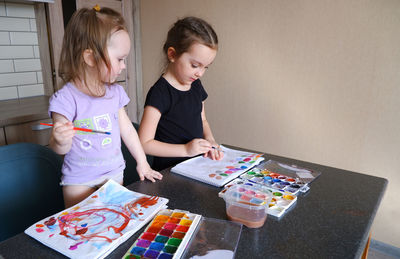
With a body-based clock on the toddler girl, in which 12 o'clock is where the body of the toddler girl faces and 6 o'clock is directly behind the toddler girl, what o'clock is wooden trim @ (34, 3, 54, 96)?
The wooden trim is roughly at 7 o'clock from the toddler girl.

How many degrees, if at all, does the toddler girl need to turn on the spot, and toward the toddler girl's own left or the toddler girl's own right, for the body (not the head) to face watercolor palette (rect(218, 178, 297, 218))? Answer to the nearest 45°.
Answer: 0° — they already face it

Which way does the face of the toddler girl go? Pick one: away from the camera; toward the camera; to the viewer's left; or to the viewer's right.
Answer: to the viewer's right

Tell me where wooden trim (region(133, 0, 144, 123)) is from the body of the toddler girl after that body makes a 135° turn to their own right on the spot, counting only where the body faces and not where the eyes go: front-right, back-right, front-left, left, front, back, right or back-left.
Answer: right

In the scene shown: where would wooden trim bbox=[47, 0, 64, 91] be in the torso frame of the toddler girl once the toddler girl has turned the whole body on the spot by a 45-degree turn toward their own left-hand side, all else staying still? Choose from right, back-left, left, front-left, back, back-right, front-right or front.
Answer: left

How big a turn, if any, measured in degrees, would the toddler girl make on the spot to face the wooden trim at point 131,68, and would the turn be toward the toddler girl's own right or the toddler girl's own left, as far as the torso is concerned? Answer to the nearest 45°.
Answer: approximately 135° to the toddler girl's own left

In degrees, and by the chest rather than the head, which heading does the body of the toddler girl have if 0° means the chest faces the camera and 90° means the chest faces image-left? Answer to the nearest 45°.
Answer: approximately 315°

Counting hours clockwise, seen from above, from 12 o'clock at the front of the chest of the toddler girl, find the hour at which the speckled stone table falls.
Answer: The speckled stone table is roughly at 12 o'clock from the toddler girl.

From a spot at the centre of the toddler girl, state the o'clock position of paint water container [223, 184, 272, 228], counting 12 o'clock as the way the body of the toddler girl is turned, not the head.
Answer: The paint water container is roughly at 12 o'clock from the toddler girl.

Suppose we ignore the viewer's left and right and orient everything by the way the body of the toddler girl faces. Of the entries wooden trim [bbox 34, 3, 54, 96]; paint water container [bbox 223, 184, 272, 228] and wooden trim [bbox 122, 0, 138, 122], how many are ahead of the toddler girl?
1
